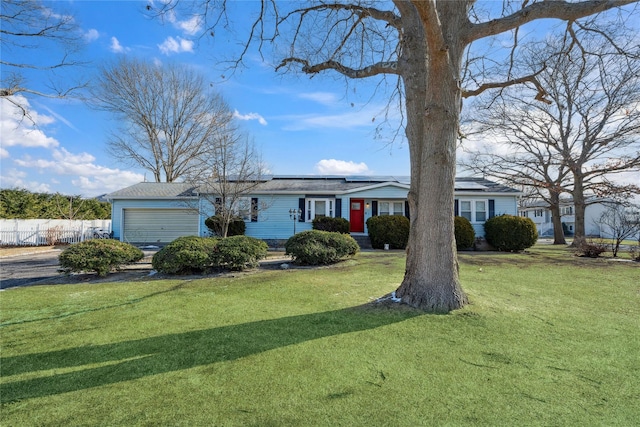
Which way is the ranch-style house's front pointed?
toward the camera

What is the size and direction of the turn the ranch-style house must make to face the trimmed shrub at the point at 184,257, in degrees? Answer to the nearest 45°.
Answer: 0° — it already faces it

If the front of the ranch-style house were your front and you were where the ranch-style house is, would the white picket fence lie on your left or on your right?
on your right

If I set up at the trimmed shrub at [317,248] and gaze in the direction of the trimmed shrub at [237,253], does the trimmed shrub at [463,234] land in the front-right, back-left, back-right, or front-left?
back-right

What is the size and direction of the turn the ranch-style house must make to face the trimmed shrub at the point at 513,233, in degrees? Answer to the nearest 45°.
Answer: approximately 90° to its left

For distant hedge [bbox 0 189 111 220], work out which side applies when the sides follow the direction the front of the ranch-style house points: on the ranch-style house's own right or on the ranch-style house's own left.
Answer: on the ranch-style house's own right

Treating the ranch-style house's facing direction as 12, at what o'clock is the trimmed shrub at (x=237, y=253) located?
The trimmed shrub is roughly at 12 o'clock from the ranch-style house.

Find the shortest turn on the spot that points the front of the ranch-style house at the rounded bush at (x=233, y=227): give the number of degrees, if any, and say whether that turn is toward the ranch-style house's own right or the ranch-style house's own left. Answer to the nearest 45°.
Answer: approximately 90° to the ranch-style house's own right

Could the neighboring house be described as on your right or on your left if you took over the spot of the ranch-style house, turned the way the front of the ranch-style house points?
on your left

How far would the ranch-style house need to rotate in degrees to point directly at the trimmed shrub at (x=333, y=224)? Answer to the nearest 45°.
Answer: approximately 45° to its left

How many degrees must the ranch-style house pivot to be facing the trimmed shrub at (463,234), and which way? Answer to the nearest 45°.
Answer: approximately 90° to its left
